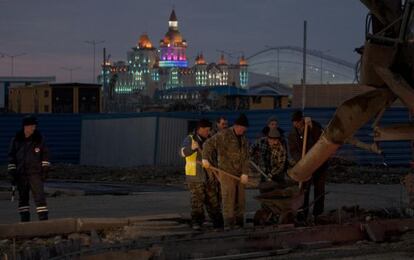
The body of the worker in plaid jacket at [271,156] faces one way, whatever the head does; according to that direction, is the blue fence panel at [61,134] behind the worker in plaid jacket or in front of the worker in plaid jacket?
behind

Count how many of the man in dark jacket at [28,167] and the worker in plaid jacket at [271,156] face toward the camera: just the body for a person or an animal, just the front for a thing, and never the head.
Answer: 2

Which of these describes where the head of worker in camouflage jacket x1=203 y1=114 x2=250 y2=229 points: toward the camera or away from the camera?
toward the camera

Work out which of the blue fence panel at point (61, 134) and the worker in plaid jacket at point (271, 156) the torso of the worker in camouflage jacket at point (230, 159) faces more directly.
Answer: the worker in plaid jacket

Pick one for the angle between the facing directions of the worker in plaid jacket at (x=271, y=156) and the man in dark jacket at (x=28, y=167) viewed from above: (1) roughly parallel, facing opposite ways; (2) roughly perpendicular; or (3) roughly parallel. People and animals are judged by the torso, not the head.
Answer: roughly parallel

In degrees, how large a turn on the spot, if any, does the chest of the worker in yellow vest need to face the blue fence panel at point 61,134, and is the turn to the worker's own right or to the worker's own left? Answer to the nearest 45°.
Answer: approximately 135° to the worker's own left

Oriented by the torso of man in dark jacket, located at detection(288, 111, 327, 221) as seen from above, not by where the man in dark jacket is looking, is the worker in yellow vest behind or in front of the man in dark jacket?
in front

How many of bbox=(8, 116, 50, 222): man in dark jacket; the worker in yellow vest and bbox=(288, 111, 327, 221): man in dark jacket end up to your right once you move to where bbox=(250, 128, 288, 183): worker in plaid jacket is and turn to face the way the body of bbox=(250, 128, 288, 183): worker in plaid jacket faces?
2

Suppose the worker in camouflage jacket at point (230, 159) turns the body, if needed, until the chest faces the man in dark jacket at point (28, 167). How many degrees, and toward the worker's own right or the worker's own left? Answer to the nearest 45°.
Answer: approximately 135° to the worker's own right

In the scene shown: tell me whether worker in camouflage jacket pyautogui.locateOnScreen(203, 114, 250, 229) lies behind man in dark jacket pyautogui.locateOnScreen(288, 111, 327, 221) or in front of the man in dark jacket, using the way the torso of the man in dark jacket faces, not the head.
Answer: in front

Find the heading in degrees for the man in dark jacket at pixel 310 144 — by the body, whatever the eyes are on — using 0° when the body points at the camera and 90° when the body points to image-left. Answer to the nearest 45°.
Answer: approximately 45°

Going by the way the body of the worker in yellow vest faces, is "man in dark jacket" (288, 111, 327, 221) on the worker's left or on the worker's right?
on the worker's left

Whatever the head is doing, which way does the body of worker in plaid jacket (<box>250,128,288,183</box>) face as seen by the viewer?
toward the camera

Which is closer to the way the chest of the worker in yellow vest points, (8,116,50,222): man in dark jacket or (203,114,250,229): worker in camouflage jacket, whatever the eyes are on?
the worker in camouflage jacket
